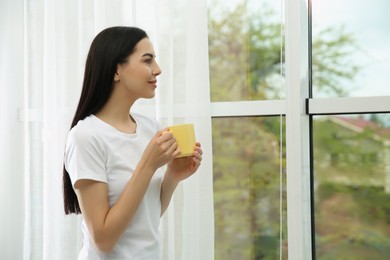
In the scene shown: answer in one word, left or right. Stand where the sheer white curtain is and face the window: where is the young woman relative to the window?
right

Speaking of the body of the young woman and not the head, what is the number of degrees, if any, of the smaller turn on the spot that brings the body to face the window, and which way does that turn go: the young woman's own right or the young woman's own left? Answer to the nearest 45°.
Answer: approximately 90° to the young woman's own left

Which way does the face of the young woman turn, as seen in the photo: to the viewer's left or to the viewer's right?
to the viewer's right

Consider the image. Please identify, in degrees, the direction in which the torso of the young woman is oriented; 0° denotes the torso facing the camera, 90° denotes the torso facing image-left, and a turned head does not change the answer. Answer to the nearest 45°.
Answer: approximately 315°

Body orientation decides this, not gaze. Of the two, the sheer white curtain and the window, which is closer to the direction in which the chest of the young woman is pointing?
the window
